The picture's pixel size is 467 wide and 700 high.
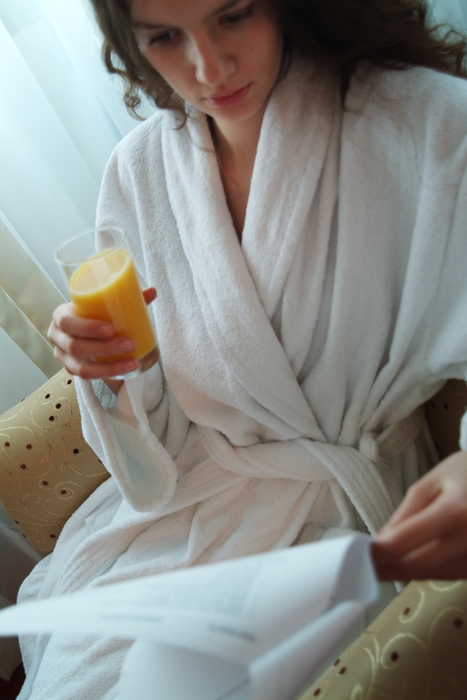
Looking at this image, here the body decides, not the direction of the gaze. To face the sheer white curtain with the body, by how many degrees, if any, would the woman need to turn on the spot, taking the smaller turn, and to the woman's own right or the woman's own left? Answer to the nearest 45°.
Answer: approximately 135° to the woman's own right

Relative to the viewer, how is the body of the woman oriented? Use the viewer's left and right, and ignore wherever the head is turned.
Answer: facing the viewer and to the left of the viewer
